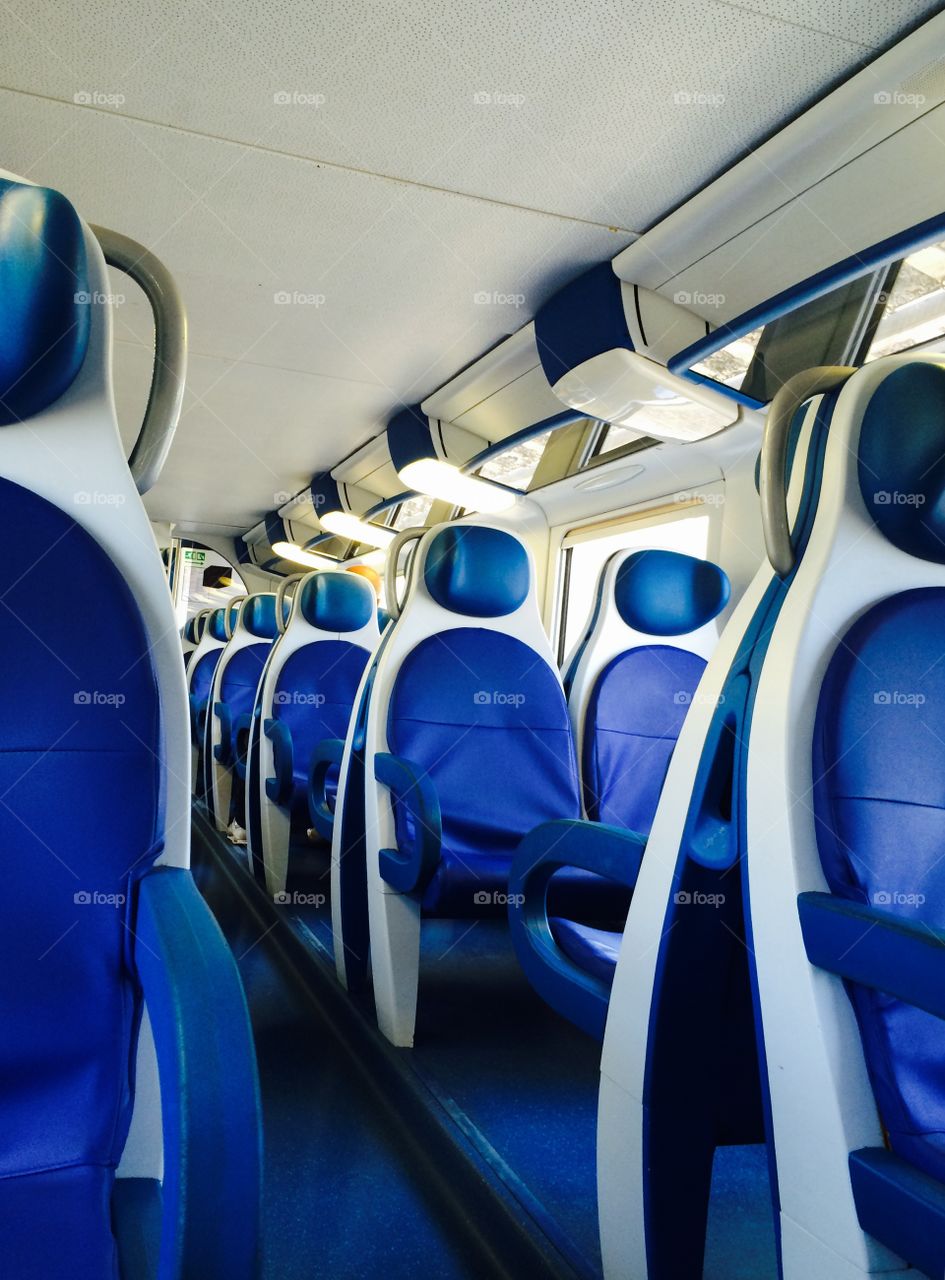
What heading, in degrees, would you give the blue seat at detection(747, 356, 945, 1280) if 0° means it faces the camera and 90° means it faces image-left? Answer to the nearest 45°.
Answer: approximately 315°

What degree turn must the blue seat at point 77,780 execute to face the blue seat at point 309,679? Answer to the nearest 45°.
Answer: approximately 180°

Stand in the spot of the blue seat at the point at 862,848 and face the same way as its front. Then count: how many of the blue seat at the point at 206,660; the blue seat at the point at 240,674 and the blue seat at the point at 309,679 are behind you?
3

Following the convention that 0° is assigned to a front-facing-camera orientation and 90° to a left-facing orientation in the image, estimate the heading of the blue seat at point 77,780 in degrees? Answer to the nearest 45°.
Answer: approximately 0°

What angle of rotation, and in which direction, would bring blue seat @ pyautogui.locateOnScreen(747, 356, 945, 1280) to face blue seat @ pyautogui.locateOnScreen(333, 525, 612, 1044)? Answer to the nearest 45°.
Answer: approximately 180°

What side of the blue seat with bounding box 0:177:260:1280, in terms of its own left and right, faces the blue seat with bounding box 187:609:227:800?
back

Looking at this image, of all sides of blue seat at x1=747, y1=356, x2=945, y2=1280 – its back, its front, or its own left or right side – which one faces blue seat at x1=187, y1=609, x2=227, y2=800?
back

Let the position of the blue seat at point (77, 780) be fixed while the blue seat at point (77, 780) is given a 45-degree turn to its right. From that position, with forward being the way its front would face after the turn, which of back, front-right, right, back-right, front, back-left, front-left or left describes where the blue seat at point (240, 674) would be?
back-right

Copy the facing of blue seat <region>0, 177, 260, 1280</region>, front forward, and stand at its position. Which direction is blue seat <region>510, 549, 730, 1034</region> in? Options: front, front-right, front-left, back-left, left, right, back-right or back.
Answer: back-left

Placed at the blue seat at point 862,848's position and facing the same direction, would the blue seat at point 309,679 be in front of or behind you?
behind
